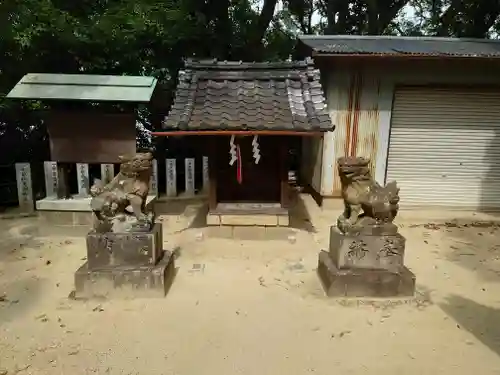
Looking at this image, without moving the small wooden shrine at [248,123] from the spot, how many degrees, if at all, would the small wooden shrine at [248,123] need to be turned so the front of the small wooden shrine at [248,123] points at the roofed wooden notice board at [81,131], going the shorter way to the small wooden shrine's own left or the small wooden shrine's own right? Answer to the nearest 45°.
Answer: approximately 90° to the small wooden shrine's own right

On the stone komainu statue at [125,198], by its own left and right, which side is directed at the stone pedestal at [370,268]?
front

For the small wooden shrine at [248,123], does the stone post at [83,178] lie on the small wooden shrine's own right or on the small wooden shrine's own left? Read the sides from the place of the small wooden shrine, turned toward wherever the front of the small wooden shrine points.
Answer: on the small wooden shrine's own right

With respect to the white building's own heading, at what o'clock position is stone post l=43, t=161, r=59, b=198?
The stone post is roughly at 2 o'clock from the white building.

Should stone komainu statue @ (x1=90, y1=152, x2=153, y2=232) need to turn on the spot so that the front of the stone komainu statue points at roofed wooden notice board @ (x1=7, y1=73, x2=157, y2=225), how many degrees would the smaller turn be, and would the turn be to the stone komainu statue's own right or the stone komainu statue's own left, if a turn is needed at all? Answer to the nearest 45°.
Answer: approximately 90° to the stone komainu statue's own left

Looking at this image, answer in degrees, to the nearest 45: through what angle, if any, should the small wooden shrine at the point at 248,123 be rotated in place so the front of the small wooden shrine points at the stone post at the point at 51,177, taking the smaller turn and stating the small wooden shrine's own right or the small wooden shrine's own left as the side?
approximately 90° to the small wooden shrine's own right

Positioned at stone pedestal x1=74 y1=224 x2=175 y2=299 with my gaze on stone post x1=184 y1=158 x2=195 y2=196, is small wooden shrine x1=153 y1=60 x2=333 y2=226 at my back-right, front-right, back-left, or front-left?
front-right

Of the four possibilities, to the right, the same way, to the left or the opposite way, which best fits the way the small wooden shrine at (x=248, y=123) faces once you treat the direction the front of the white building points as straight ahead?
the same way

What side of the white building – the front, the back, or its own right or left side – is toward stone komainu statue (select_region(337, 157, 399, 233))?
front

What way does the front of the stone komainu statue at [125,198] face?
to the viewer's right

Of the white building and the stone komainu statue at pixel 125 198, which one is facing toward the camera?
the white building

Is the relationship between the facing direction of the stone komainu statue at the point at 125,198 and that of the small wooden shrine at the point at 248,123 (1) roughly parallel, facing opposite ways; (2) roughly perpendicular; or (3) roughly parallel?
roughly perpendicular

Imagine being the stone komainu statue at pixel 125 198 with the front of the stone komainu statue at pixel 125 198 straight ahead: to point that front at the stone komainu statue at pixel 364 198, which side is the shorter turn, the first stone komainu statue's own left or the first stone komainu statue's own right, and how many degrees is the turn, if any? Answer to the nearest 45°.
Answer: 0° — it already faces it

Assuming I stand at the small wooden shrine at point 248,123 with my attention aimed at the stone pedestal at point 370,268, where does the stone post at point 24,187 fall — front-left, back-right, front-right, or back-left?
back-right

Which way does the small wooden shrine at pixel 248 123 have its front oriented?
toward the camera

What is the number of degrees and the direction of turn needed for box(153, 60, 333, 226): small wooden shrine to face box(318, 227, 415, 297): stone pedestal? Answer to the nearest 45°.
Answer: approximately 45° to its left

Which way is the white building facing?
toward the camera
